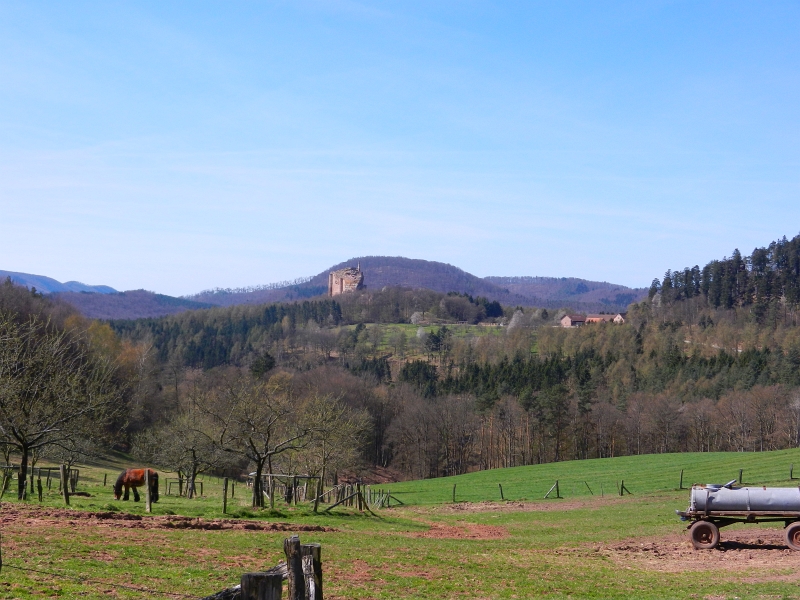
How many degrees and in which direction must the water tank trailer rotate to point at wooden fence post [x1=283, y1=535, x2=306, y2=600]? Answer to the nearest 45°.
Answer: approximately 90° to its left

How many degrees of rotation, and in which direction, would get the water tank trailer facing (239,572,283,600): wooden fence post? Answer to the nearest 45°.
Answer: approximately 90° to its left

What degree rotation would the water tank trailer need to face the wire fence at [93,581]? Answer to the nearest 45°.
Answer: approximately 45° to its left
